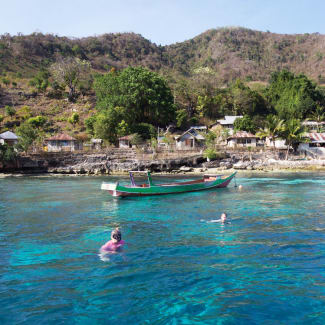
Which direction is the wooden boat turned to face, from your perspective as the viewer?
facing to the right of the viewer

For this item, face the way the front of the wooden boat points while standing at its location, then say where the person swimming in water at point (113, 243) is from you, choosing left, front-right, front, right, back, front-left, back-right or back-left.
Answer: right
